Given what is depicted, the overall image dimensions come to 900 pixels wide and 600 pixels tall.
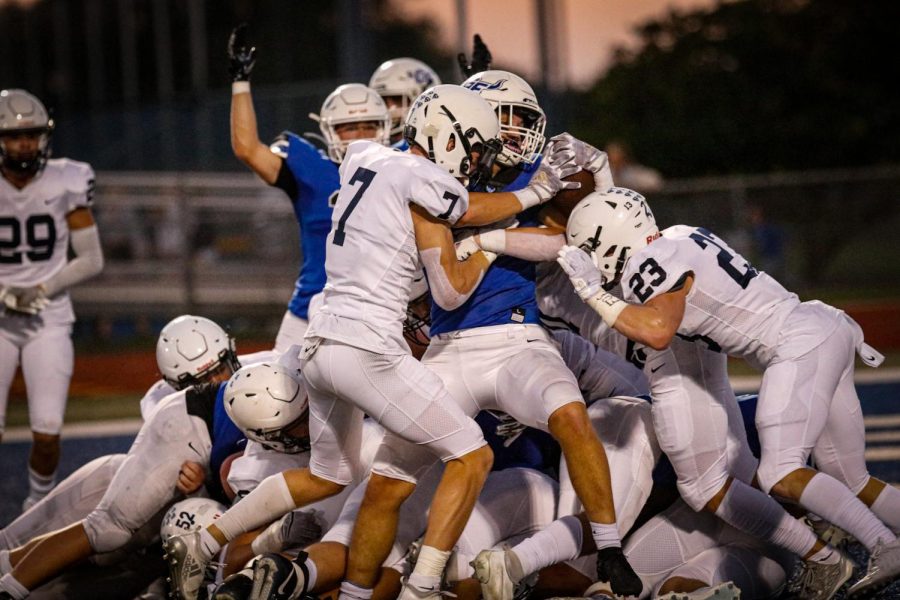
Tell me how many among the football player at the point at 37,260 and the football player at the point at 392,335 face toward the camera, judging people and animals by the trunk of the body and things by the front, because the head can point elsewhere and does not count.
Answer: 1

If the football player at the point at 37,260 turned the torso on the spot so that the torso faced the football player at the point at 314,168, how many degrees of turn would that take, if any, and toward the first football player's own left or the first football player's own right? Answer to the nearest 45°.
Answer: approximately 45° to the first football player's own left

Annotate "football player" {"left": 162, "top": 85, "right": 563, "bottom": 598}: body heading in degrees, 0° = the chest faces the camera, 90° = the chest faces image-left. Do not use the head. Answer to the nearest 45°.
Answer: approximately 225°
